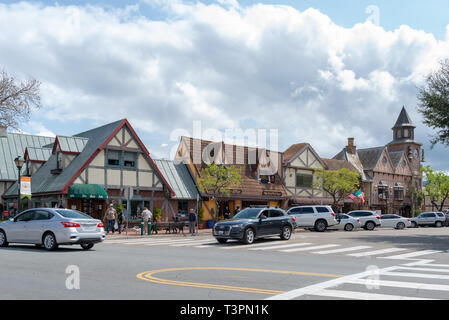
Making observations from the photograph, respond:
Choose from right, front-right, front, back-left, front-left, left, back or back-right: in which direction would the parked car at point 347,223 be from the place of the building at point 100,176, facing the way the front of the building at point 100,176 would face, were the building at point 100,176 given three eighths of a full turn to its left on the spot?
right

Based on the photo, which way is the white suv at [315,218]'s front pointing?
to the viewer's left

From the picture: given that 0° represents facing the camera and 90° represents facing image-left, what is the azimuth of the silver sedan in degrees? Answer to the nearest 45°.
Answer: approximately 135°

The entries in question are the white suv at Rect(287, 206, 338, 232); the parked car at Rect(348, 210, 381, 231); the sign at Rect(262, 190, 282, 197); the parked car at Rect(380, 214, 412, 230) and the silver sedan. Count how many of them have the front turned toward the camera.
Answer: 1

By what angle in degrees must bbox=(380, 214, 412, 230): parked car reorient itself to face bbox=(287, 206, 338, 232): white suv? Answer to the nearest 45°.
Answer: approximately 45° to its left

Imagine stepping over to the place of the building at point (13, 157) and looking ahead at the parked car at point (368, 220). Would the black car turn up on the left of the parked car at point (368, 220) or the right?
right

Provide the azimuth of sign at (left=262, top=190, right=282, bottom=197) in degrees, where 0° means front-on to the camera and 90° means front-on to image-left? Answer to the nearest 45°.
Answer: approximately 0°

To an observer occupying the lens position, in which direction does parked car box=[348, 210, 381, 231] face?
facing to the left of the viewer

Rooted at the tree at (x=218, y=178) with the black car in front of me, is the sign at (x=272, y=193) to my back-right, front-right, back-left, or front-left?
back-left
